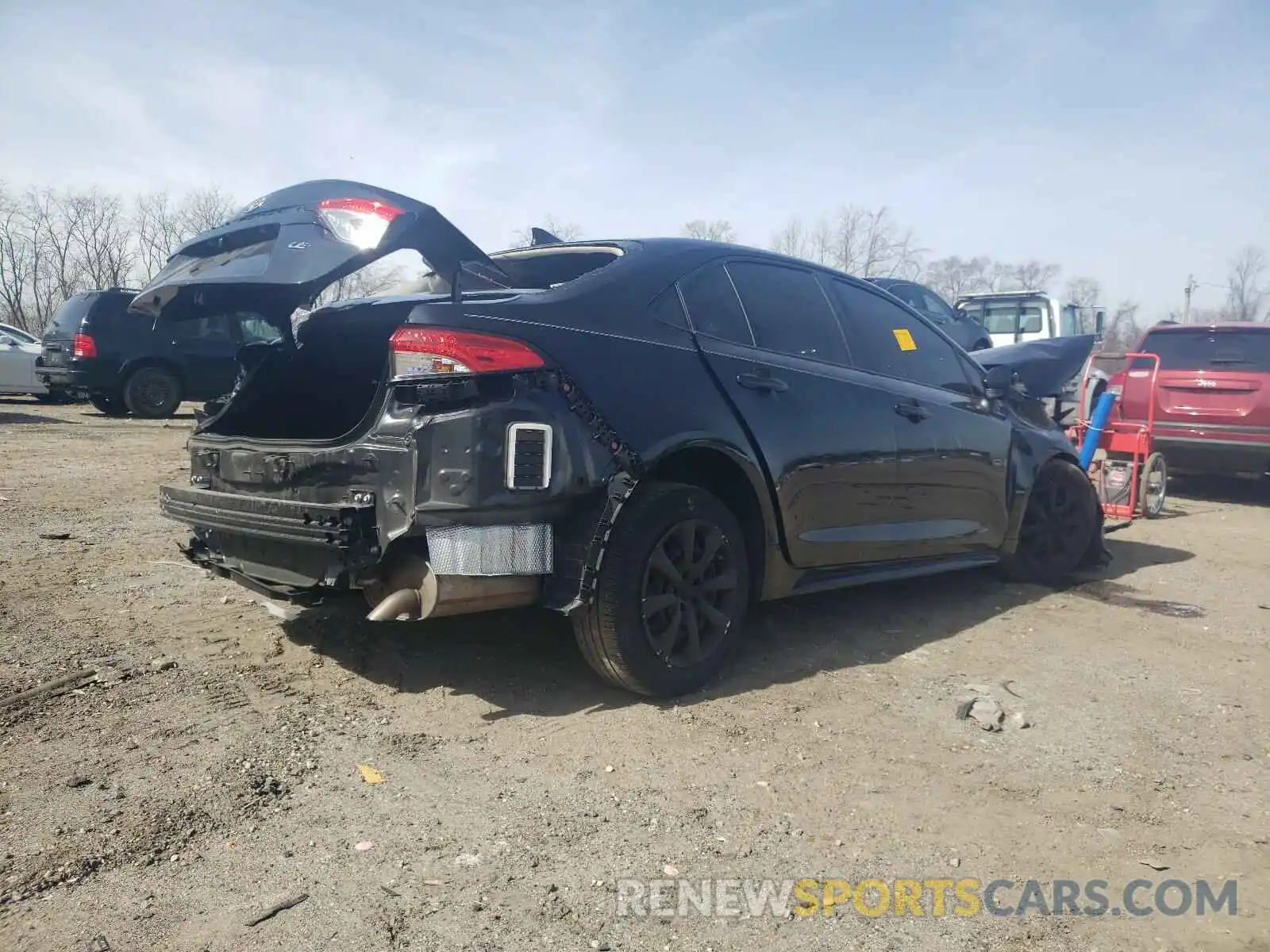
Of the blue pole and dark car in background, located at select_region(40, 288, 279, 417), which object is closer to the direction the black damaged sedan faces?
the blue pole

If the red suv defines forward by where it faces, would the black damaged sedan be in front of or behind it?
behind

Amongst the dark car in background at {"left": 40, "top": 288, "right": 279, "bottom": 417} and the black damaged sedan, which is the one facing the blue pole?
the black damaged sedan

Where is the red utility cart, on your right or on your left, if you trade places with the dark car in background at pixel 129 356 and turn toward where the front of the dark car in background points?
on your right

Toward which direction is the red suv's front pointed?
away from the camera

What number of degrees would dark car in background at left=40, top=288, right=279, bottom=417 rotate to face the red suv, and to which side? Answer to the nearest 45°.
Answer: approximately 90° to its right

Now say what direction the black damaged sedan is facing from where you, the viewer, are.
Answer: facing away from the viewer and to the right of the viewer

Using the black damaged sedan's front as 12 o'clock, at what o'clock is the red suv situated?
The red suv is roughly at 12 o'clock from the black damaged sedan.

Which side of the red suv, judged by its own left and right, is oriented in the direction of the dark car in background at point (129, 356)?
left

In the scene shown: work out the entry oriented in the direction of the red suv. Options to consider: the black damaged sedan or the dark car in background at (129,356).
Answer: the black damaged sedan

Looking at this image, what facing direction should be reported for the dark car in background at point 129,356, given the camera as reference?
facing away from the viewer and to the right of the viewer
